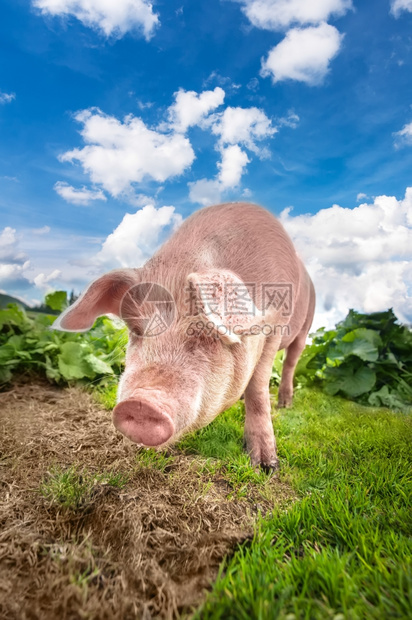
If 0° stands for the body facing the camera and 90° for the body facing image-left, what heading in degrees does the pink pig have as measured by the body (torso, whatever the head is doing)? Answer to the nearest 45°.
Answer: approximately 45°
